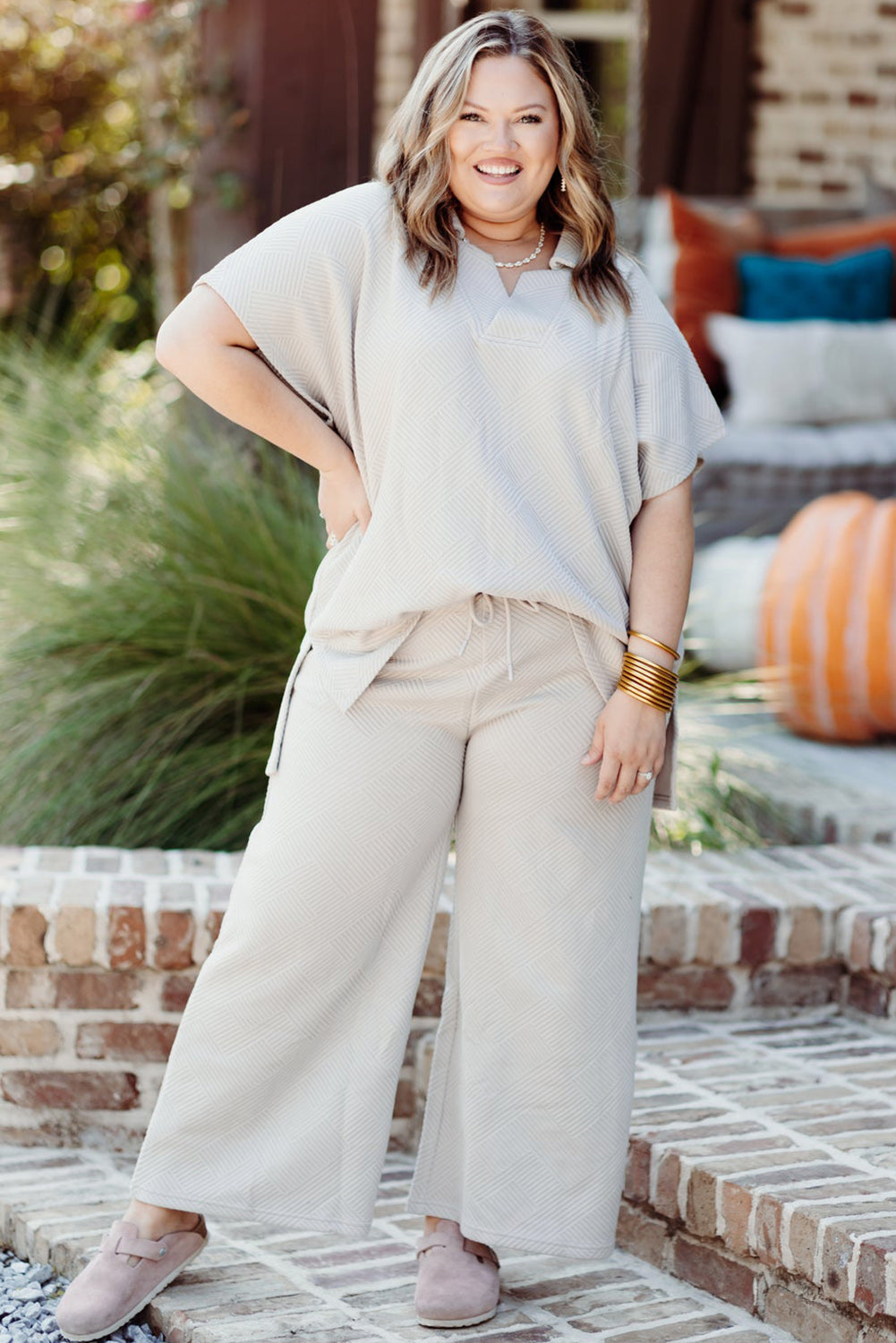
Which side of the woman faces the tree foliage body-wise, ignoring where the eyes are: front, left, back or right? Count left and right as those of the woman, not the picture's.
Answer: back

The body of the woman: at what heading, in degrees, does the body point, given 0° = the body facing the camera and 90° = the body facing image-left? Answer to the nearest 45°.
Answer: approximately 0°

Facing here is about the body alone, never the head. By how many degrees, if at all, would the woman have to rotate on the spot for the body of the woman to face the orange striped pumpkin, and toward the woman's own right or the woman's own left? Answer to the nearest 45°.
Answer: approximately 135° to the woman's own left

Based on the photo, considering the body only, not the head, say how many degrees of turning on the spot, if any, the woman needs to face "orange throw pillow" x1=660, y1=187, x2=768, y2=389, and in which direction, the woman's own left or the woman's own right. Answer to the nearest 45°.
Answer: approximately 180°

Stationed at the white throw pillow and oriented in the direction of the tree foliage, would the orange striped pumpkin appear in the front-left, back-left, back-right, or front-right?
back-left

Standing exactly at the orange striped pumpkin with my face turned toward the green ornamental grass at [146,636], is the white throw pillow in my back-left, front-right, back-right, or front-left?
back-right

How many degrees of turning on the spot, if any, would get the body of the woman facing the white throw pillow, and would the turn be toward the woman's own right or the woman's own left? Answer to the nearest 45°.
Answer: approximately 180°

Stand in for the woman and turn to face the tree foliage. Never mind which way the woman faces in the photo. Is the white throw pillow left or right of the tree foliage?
right
